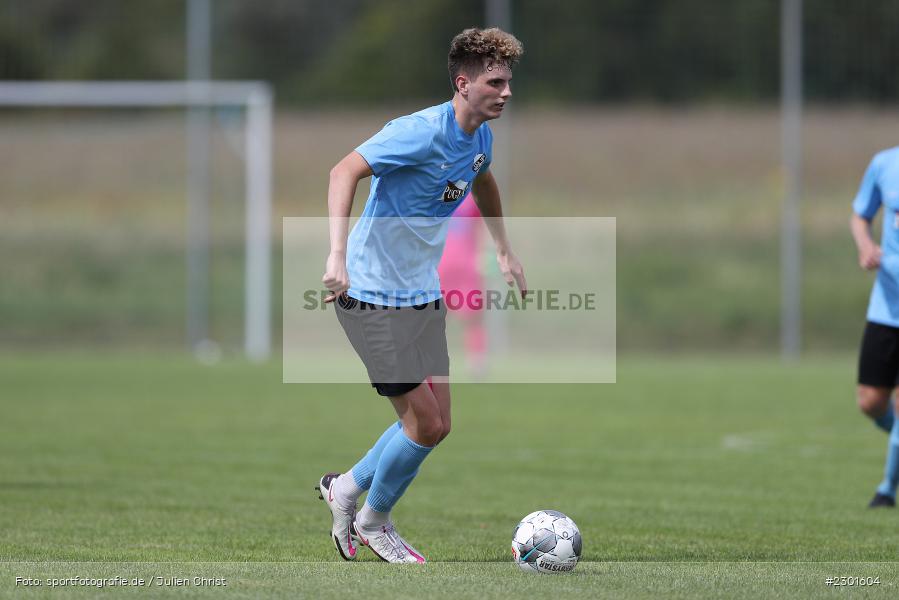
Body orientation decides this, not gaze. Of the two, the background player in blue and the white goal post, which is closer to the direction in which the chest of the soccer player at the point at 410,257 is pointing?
the background player in blue

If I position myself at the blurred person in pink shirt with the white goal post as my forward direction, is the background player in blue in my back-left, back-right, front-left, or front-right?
back-left

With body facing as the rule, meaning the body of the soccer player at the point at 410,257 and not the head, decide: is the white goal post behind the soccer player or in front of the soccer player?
behind

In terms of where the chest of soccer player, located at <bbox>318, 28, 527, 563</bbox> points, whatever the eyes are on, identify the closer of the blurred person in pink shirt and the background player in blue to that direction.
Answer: the background player in blue

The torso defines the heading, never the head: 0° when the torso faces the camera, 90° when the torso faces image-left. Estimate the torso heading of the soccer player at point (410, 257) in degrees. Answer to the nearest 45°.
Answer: approximately 315°

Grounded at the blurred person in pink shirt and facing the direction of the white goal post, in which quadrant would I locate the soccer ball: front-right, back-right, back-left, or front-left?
back-left
